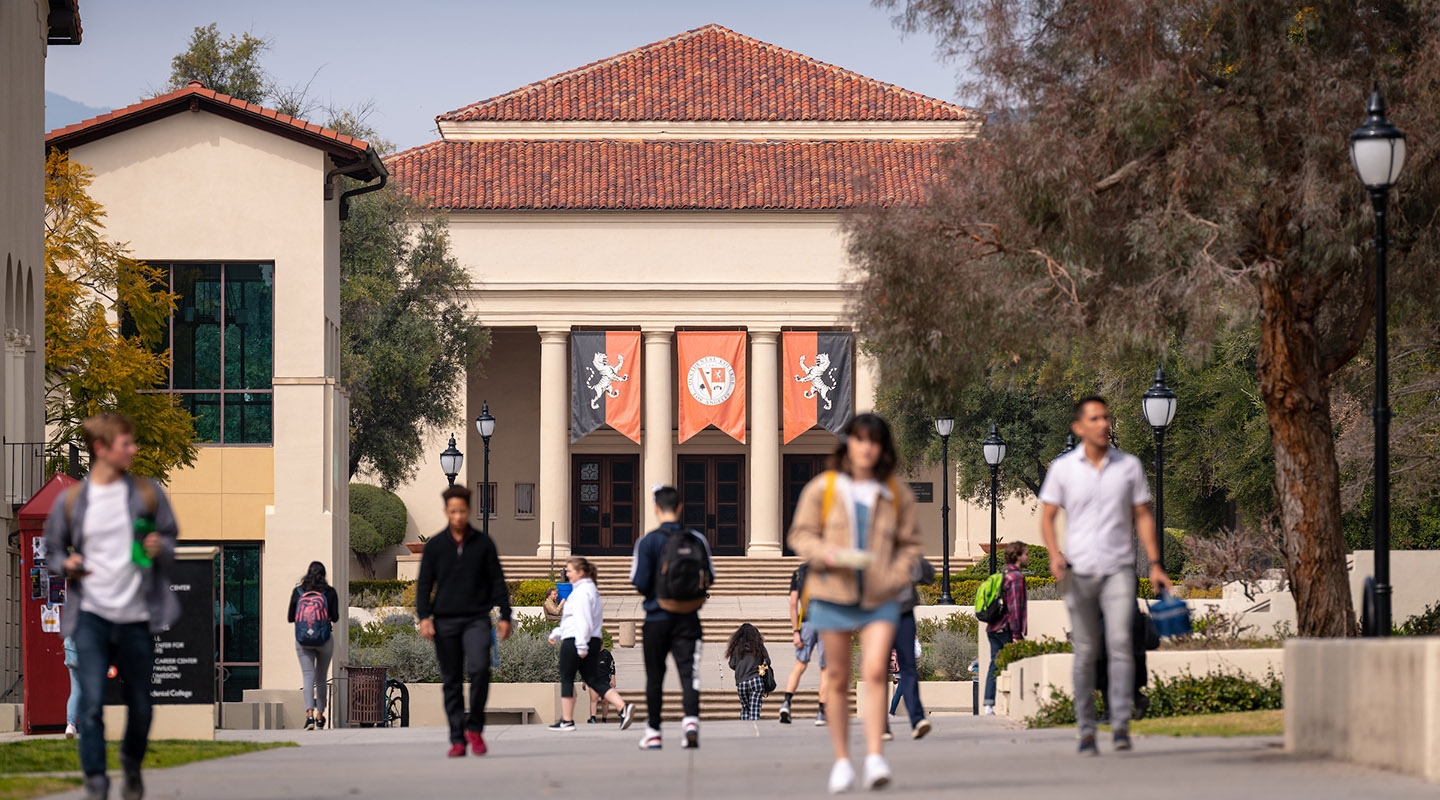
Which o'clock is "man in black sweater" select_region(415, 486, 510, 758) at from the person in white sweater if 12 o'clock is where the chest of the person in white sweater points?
The man in black sweater is roughly at 9 o'clock from the person in white sweater.

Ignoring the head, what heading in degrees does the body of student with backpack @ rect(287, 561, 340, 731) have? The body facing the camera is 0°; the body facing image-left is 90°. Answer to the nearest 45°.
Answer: approximately 180°

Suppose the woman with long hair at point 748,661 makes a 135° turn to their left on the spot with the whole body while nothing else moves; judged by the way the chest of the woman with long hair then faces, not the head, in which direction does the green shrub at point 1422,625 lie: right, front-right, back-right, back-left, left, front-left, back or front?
back-left

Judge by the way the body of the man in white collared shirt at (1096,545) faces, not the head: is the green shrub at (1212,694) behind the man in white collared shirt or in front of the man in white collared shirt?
behind

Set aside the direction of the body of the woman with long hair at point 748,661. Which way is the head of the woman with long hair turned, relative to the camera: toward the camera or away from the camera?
away from the camera

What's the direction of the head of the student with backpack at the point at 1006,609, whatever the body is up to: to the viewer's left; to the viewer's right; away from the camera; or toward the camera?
to the viewer's right

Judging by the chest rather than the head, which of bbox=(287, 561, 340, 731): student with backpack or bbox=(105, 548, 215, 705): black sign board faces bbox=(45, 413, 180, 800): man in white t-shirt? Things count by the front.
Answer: the black sign board
